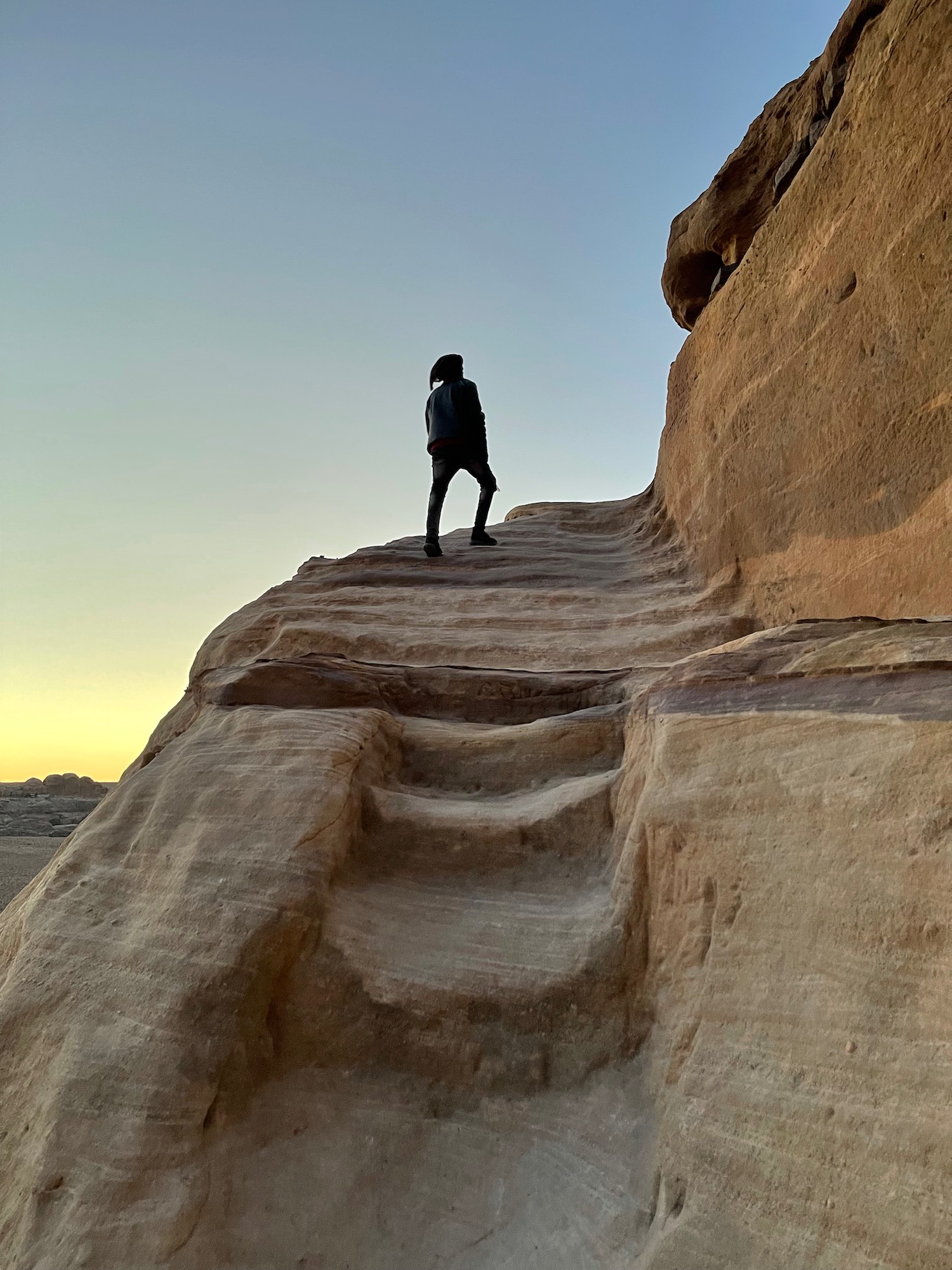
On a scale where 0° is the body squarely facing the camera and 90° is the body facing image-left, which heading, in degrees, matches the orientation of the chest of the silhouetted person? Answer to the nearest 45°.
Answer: approximately 225°

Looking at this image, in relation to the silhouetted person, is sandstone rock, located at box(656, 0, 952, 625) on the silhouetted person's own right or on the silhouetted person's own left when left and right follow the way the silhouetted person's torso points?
on the silhouetted person's own right
